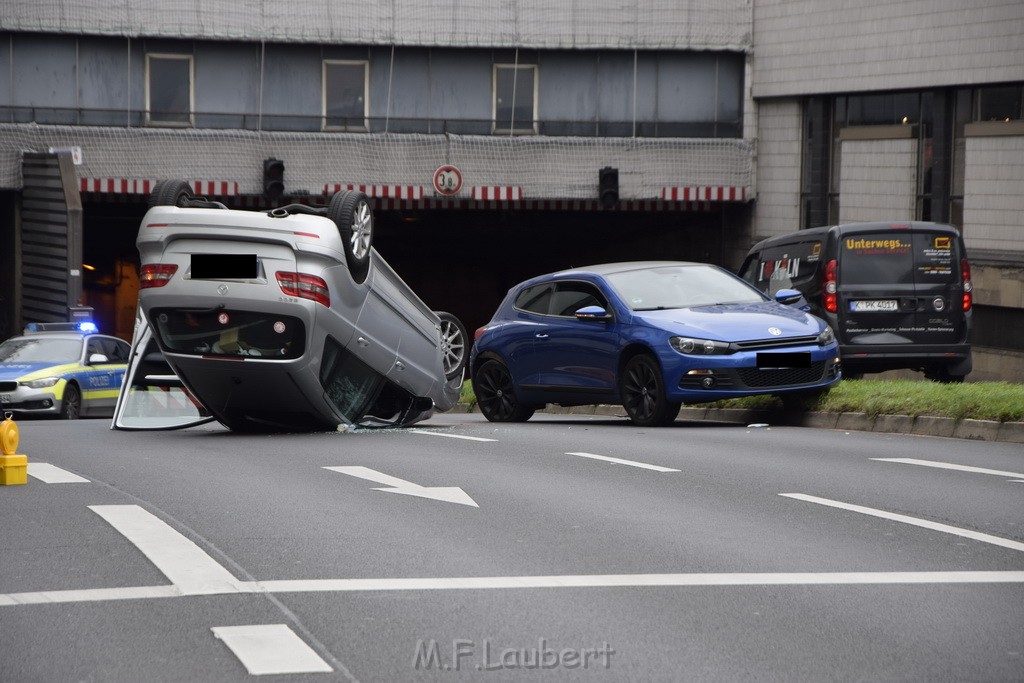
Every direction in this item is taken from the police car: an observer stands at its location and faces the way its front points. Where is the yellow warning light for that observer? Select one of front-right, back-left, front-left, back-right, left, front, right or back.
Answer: front-left

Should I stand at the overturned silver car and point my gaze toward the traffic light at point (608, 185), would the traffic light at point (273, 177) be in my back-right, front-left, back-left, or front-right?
front-left

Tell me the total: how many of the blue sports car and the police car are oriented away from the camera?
0

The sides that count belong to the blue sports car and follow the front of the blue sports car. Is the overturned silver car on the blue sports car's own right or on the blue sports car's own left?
on the blue sports car's own right

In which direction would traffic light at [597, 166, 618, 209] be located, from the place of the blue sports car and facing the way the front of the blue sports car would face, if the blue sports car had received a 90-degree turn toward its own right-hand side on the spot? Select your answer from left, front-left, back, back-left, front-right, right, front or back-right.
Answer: back-right

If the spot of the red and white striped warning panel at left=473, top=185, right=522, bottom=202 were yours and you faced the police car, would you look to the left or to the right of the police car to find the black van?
left

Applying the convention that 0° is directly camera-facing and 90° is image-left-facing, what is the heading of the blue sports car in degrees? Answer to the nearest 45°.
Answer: approximately 315°

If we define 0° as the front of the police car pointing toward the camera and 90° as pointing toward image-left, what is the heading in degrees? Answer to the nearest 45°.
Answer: approximately 45°

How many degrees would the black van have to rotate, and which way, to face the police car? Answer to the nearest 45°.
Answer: approximately 45° to its left

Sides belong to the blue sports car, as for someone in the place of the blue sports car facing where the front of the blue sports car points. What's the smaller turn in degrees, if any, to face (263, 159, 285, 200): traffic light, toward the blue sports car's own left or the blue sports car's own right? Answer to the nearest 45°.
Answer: approximately 180°

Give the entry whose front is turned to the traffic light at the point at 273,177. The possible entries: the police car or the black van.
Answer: the black van

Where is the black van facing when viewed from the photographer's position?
facing away from the viewer and to the left of the viewer

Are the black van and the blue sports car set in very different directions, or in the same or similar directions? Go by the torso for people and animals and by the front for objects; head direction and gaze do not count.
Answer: very different directions

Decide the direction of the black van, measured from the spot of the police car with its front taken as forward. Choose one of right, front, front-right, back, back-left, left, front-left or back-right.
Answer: left

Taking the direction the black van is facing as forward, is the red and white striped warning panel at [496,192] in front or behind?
in front

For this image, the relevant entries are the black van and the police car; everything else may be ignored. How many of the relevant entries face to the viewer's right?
0
